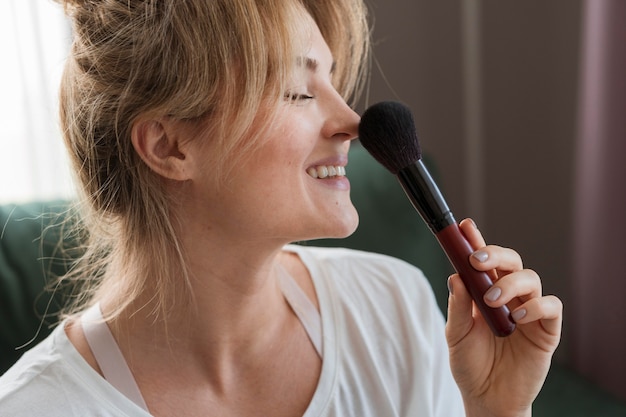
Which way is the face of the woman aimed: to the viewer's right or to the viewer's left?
to the viewer's right

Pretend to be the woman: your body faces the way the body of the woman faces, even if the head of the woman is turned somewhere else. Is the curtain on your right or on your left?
on your left

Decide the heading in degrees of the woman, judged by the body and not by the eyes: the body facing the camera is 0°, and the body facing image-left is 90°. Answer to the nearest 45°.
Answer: approximately 315°
